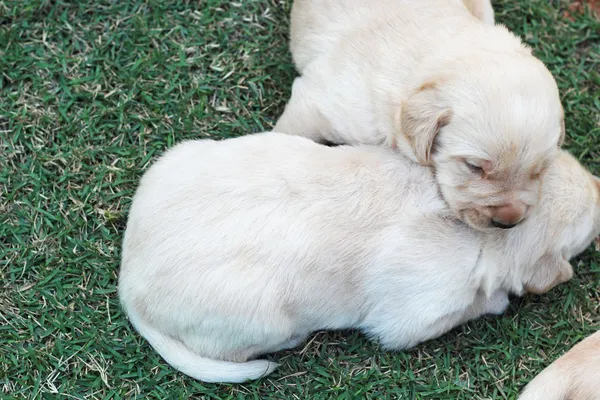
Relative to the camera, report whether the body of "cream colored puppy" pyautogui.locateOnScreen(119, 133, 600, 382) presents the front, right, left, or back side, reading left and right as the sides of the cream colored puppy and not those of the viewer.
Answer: right

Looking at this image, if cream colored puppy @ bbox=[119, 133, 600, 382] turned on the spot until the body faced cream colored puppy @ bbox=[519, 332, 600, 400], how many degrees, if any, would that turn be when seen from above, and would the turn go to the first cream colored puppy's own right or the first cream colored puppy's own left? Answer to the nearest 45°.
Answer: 0° — it already faces it

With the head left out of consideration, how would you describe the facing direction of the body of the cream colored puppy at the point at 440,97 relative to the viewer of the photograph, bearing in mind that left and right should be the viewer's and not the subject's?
facing the viewer and to the right of the viewer

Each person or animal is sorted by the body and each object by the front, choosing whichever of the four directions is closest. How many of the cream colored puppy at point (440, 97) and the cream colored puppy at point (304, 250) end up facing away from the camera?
0

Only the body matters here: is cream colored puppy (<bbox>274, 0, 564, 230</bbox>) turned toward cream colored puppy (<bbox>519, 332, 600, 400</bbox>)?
yes

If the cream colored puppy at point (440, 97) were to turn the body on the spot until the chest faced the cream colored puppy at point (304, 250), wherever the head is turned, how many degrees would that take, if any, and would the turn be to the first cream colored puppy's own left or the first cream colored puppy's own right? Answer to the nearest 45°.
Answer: approximately 90° to the first cream colored puppy's own right

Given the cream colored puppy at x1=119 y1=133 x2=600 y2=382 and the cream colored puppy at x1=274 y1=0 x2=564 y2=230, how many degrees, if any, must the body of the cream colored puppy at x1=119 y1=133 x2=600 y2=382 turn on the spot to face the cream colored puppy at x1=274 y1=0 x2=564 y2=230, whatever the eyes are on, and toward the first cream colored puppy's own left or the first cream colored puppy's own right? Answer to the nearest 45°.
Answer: approximately 45° to the first cream colored puppy's own left
